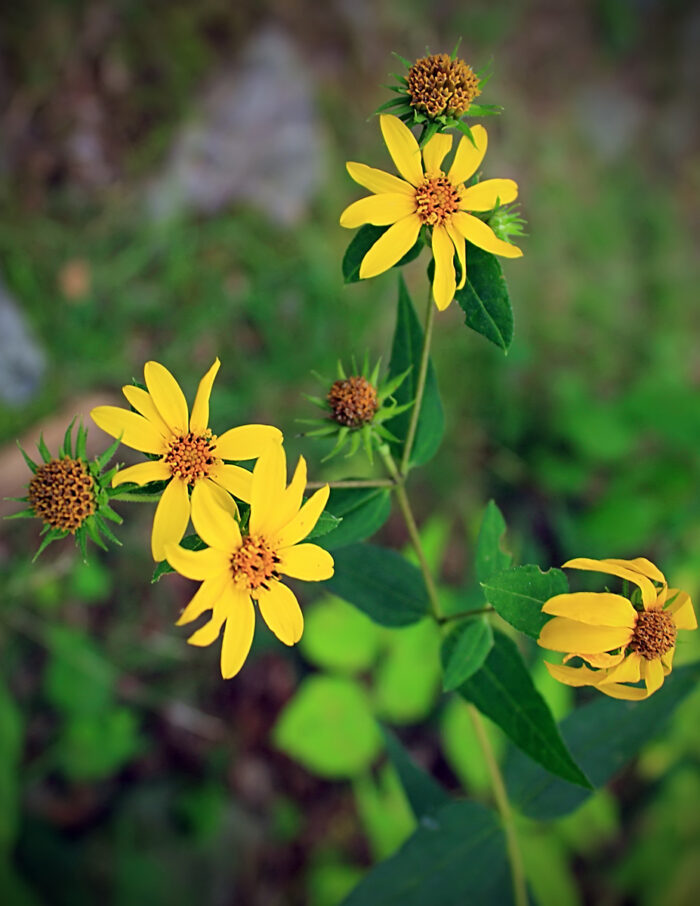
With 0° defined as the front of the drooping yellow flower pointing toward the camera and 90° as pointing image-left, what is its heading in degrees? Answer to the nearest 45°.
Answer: approximately 315°

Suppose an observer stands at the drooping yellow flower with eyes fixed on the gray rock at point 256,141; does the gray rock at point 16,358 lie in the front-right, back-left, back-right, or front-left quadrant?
front-left
